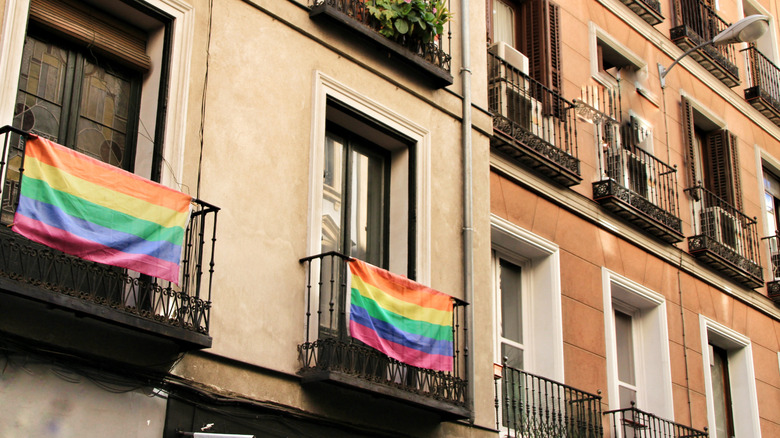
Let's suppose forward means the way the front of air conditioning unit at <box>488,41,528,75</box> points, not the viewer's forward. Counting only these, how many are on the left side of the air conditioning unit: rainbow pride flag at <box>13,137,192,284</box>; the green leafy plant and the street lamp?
1

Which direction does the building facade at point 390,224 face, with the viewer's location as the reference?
facing the viewer and to the right of the viewer

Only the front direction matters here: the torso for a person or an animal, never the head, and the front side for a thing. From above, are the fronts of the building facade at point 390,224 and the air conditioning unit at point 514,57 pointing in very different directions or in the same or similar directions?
same or similar directions

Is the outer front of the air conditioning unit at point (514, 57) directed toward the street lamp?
no

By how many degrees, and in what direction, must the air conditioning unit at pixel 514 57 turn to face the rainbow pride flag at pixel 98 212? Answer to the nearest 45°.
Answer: approximately 90° to its right

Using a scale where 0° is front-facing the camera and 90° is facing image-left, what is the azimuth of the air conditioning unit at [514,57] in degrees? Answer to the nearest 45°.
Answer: approximately 315°

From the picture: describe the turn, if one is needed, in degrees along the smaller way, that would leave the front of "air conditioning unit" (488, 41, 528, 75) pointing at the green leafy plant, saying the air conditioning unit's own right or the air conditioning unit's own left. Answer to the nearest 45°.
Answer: approximately 45° to the air conditioning unit's own right

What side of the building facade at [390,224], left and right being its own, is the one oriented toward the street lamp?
left
